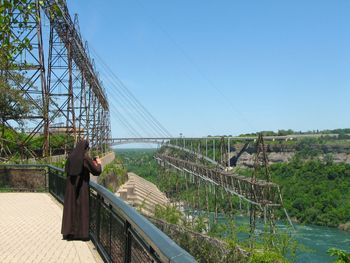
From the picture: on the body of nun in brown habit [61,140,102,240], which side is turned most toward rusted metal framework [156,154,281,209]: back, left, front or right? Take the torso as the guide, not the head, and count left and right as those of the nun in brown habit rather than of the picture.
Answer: front

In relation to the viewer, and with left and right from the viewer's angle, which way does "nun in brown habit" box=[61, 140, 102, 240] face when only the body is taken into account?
facing away from the viewer and to the right of the viewer
